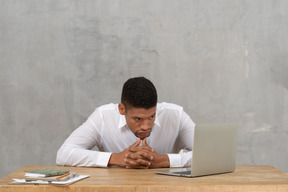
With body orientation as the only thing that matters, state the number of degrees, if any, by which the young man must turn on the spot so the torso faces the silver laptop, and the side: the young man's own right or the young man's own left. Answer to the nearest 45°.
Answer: approximately 45° to the young man's own left

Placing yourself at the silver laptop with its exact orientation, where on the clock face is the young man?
The young man is roughly at 12 o'clock from the silver laptop.

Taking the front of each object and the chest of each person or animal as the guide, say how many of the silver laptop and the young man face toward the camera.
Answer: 1

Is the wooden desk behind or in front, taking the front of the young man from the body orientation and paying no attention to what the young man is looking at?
in front

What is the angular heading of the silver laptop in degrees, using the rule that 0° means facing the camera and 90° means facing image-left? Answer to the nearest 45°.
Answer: approximately 135°
